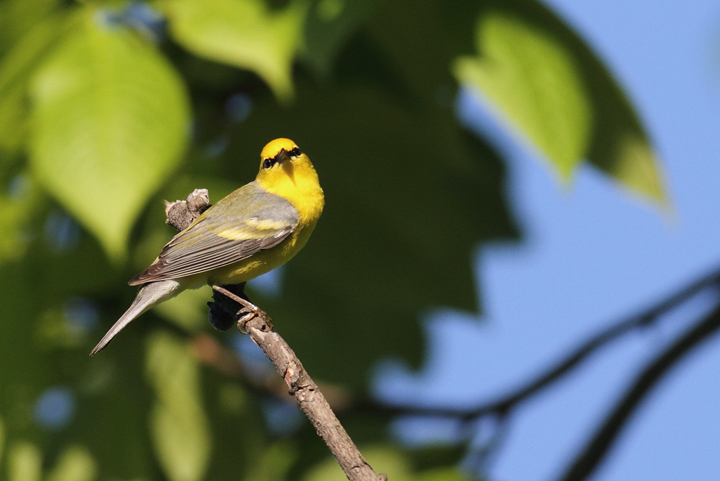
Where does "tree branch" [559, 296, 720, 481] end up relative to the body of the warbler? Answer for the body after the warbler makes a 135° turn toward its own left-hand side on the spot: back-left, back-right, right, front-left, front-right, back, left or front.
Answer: back-right

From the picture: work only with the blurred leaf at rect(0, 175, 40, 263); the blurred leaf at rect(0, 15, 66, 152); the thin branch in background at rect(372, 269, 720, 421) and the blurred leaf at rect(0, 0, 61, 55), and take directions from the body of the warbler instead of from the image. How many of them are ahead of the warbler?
1

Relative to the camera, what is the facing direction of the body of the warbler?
to the viewer's right

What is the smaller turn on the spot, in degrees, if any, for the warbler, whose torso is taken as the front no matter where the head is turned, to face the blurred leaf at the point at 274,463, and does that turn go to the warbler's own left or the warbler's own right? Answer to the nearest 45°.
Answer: approximately 90° to the warbler's own left

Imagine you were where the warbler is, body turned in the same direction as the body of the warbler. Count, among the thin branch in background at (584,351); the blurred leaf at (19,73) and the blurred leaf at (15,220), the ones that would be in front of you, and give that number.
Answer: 1

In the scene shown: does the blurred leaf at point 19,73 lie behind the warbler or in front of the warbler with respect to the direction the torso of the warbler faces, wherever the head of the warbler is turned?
behind

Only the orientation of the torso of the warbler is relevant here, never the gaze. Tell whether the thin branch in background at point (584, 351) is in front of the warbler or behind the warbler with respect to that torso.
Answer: in front
